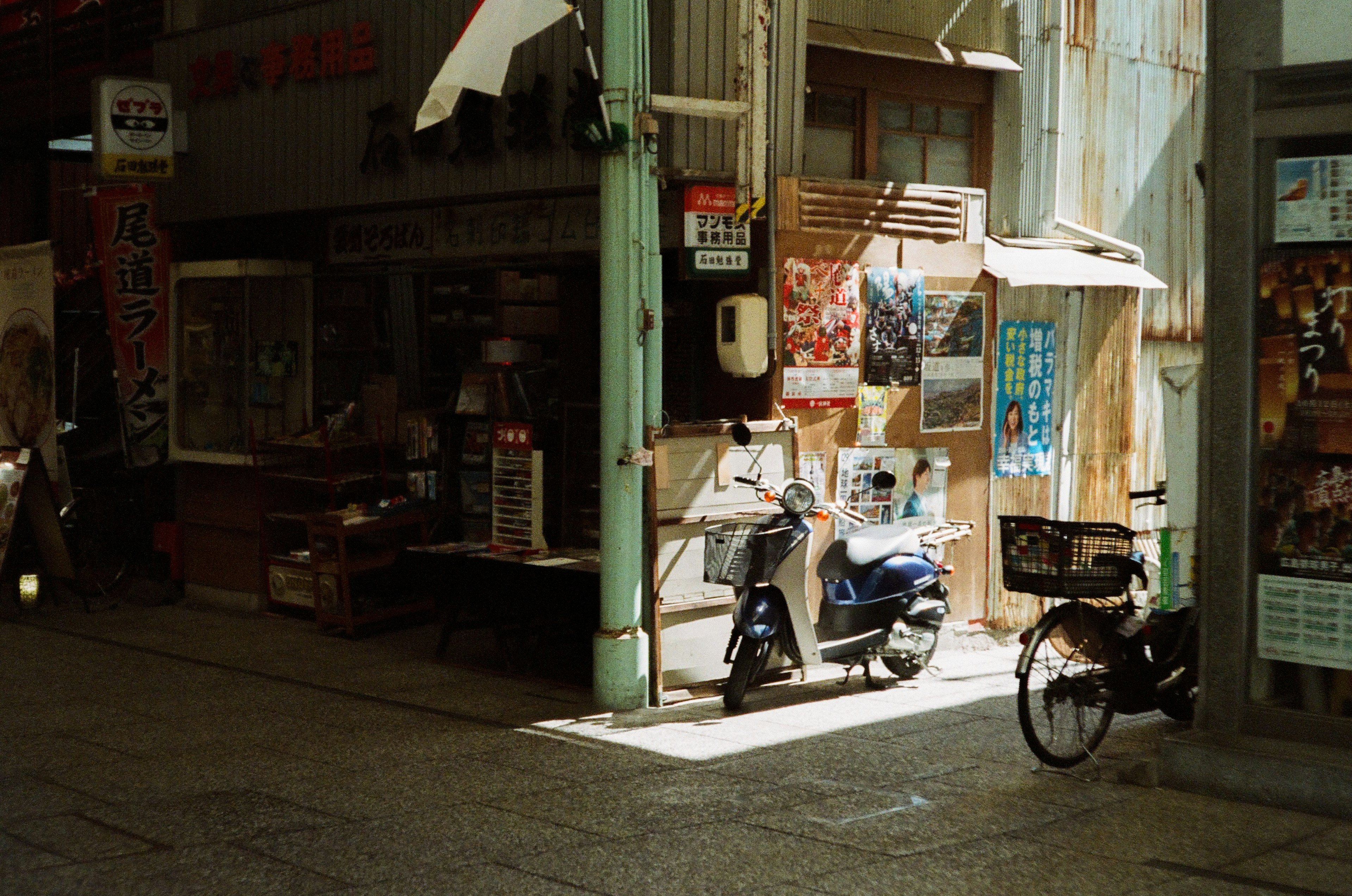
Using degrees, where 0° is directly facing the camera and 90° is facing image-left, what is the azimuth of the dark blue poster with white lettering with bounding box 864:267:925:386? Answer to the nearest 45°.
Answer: approximately 315°

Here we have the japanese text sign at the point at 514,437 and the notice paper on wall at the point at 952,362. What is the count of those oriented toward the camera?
2

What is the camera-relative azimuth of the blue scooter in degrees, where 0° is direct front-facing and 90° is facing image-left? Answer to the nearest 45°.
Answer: approximately 45°
